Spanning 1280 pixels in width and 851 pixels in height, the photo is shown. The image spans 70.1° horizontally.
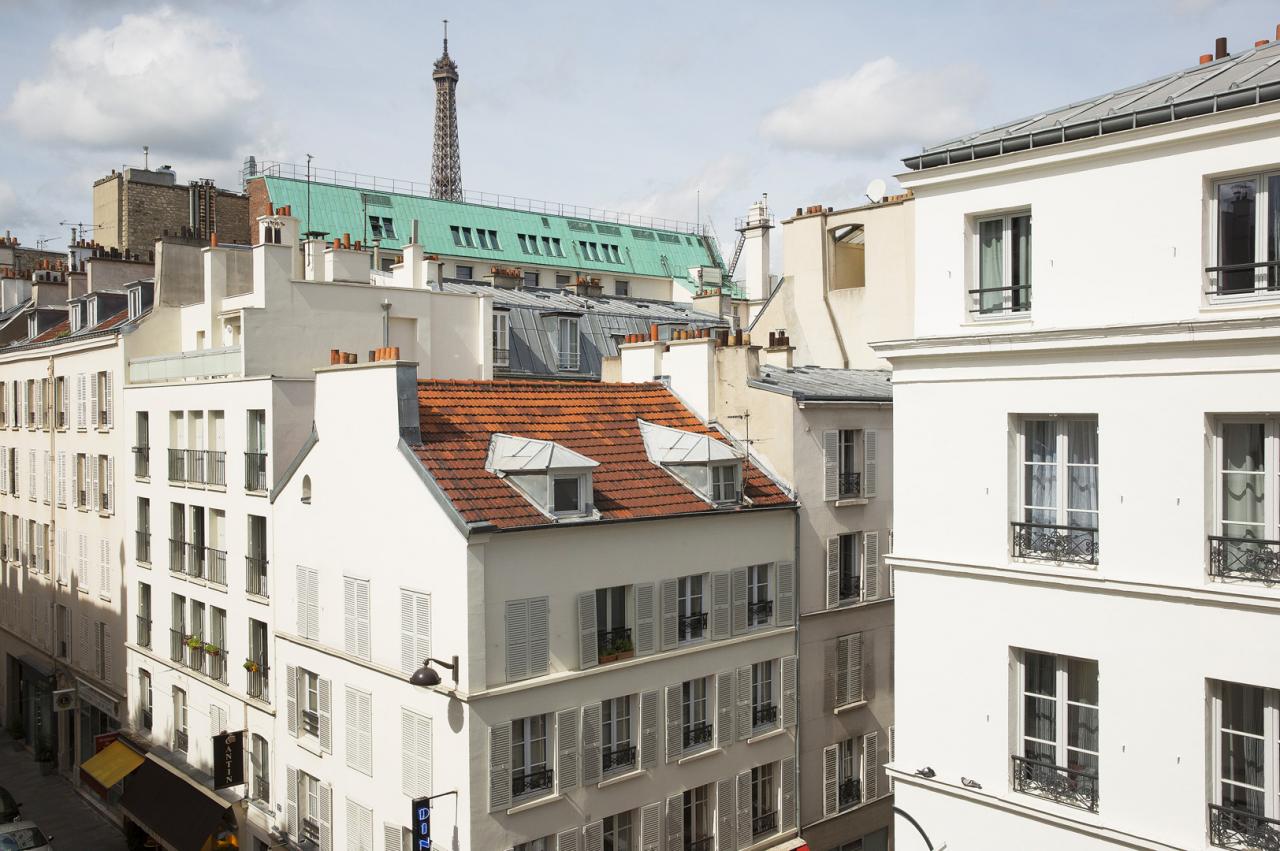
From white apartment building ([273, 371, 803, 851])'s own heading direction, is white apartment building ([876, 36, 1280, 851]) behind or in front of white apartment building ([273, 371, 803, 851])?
in front

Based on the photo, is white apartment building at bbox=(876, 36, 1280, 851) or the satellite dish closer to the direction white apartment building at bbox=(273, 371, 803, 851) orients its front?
the white apartment building

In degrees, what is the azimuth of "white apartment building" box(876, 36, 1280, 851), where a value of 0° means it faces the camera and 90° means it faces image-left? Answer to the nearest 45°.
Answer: approximately 45°

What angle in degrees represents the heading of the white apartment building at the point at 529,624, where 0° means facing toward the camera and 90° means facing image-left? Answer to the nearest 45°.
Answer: approximately 315°

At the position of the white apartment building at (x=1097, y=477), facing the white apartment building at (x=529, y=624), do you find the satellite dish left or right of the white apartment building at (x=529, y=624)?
right

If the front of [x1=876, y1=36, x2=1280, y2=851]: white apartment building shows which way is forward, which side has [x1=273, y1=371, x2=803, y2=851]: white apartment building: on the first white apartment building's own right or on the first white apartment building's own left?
on the first white apartment building's own right

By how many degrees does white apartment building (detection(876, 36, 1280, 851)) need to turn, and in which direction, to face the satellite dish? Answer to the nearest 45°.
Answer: approximately 135° to its right

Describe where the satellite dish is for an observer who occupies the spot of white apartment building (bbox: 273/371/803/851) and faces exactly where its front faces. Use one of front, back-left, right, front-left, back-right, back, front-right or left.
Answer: left

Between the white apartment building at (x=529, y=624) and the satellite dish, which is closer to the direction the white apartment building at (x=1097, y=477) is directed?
the white apartment building
